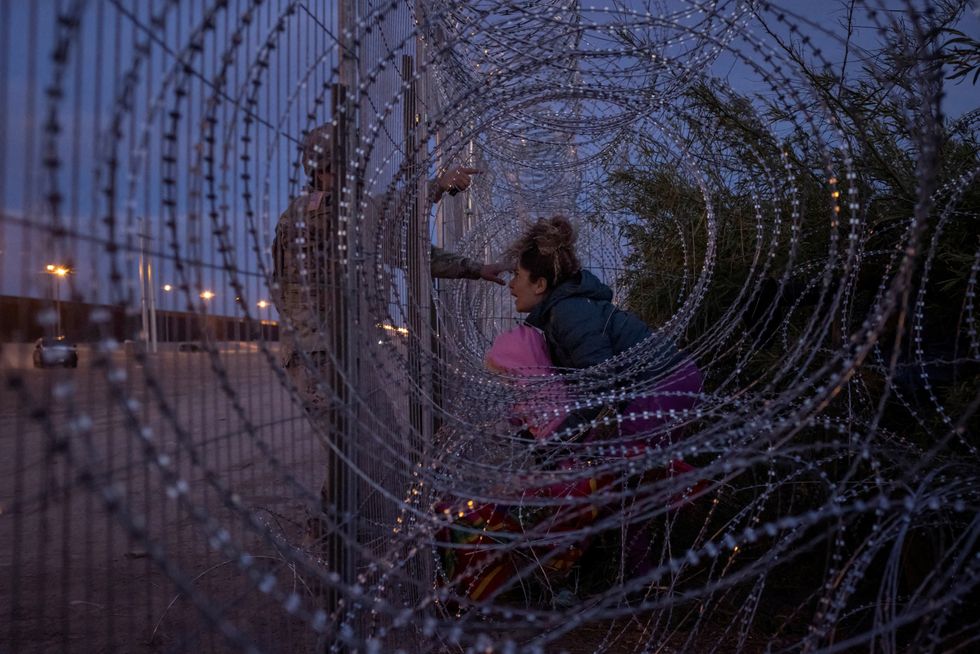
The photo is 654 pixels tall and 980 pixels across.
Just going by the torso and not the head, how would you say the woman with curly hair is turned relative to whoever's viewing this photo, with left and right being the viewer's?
facing to the left of the viewer

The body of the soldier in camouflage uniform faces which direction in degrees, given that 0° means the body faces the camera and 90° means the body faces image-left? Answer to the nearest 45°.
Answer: approximately 270°

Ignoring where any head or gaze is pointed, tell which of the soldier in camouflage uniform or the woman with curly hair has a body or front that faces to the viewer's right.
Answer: the soldier in camouflage uniform

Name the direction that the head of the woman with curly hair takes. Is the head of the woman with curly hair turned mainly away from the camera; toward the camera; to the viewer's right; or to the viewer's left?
to the viewer's left

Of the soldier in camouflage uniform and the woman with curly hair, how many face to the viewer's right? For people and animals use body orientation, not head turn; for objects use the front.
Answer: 1

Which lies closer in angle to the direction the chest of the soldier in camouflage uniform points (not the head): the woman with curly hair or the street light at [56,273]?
the woman with curly hair

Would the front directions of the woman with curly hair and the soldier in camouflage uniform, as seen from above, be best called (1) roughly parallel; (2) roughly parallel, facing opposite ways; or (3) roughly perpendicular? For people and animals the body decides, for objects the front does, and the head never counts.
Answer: roughly parallel, facing opposite ways
